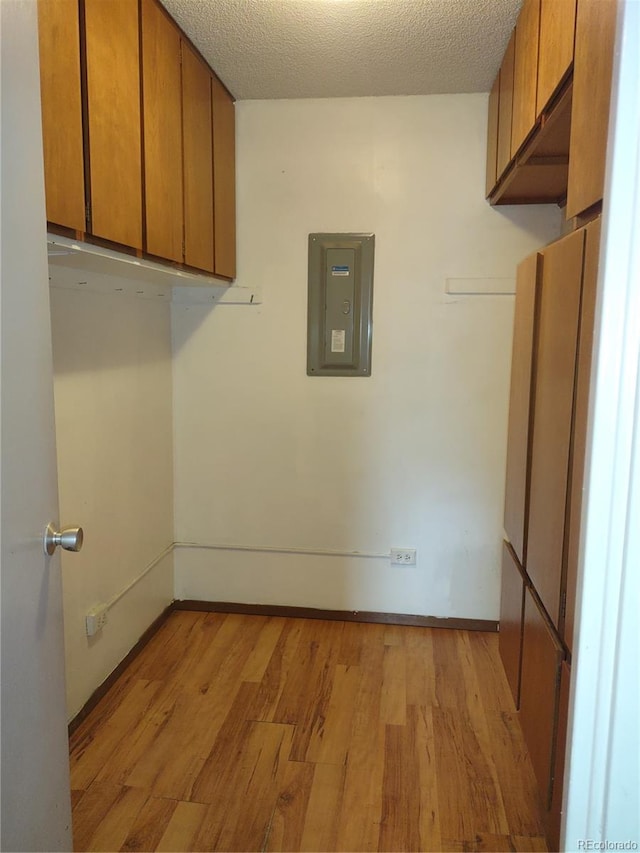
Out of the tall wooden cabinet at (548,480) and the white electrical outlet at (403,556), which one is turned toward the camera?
the white electrical outlet

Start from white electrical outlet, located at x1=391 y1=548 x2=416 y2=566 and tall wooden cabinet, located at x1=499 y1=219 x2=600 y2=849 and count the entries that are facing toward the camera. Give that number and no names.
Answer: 1

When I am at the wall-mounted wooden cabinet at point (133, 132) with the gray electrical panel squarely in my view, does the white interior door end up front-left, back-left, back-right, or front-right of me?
back-right

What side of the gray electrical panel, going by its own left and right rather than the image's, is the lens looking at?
front

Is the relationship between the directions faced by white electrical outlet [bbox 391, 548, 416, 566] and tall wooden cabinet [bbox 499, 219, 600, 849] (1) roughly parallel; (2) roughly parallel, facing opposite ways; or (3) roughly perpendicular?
roughly perpendicular

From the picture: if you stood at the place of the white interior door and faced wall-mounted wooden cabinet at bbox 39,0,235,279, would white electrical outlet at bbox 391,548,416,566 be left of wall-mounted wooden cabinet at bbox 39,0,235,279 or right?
right

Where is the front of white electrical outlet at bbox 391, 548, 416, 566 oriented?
toward the camera

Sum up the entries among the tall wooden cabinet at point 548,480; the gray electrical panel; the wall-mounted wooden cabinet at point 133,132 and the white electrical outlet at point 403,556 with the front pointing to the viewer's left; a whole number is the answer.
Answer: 1

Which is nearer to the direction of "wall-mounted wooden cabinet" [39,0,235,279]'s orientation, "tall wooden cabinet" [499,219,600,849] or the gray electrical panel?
the tall wooden cabinet

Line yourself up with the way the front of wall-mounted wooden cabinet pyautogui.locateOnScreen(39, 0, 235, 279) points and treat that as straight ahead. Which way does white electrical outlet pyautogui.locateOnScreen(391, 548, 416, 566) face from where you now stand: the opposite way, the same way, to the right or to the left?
to the right

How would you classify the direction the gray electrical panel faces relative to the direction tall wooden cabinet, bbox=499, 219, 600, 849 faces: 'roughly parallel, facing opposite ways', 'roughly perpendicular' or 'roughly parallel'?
roughly perpendicular

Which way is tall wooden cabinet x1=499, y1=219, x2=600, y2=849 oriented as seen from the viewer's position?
to the viewer's left

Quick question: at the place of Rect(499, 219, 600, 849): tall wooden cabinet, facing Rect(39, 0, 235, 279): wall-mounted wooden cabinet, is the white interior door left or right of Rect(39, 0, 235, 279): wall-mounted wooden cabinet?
left
